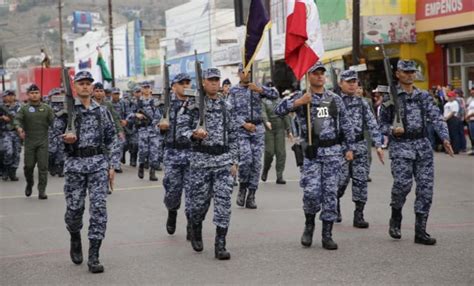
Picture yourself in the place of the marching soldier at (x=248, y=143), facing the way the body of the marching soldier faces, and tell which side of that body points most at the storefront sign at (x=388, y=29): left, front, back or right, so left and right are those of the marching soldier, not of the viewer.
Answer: back

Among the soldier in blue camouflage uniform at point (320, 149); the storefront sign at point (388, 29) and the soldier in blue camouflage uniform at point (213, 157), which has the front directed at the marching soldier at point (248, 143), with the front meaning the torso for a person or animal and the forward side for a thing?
the storefront sign

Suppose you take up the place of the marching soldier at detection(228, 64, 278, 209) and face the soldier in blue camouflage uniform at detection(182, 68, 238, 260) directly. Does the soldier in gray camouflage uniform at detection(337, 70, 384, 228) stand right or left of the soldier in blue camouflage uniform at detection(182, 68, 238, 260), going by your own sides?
left

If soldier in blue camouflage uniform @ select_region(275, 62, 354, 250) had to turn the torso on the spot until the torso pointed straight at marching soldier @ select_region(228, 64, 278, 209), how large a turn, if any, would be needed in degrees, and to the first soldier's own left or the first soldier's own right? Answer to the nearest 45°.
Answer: approximately 180°

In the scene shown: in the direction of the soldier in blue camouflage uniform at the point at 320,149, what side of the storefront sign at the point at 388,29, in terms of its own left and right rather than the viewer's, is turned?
front

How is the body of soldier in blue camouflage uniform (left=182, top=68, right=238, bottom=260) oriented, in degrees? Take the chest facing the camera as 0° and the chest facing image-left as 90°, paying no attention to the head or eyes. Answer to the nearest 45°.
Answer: approximately 0°

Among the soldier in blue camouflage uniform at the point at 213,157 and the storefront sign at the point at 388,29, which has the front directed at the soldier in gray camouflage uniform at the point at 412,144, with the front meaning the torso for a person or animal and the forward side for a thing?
the storefront sign

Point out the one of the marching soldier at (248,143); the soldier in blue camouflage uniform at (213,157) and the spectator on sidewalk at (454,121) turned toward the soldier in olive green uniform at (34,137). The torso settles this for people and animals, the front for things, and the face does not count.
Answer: the spectator on sidewalk

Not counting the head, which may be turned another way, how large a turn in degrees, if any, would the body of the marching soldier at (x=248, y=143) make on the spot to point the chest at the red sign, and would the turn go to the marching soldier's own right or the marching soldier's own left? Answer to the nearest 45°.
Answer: approximately 135° to the marching soldier's own left
